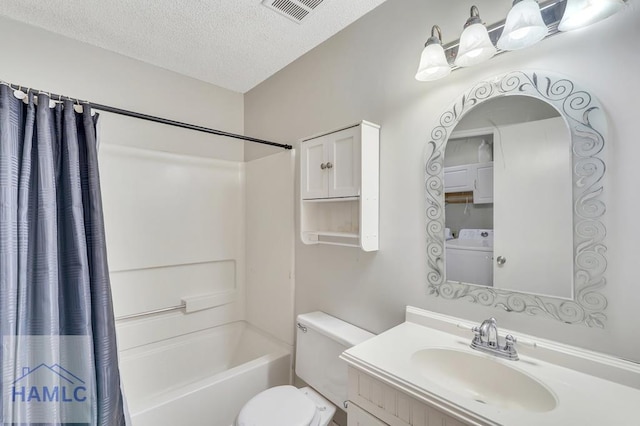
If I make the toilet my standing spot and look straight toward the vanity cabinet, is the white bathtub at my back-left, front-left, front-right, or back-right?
back-right

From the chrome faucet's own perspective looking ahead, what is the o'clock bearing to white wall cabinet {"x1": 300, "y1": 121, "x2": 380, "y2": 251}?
The white wall cabinet is roughly at 2 o'clock from the chrome faucet.

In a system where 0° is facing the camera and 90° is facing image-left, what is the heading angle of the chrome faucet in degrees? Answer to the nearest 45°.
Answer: approximately 45°

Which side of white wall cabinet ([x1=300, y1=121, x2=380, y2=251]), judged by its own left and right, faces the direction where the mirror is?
left

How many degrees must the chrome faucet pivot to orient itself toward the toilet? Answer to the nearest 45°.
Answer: approximately 45° to its right

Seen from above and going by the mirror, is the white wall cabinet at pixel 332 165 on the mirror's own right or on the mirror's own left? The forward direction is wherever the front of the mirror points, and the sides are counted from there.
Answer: on the mirror's own right

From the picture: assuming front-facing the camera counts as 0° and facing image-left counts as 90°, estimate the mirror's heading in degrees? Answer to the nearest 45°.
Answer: approximately 45°
